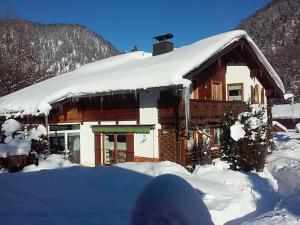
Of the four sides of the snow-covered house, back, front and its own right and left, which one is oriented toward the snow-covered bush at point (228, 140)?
front

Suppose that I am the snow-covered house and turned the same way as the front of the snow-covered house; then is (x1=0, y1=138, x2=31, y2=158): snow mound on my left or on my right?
on my right

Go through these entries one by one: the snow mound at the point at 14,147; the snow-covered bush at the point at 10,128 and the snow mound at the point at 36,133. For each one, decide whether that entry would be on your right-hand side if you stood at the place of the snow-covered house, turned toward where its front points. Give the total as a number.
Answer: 3

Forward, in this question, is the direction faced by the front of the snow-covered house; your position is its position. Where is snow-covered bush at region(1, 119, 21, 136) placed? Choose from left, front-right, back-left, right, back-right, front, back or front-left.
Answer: right

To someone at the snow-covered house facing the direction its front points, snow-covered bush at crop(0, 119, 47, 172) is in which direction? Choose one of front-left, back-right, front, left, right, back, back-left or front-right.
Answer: right

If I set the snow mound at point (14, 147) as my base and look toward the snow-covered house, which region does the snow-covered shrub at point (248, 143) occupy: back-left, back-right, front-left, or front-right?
front-right

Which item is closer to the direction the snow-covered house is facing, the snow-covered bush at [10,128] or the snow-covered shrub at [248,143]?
the snow-covered shrub

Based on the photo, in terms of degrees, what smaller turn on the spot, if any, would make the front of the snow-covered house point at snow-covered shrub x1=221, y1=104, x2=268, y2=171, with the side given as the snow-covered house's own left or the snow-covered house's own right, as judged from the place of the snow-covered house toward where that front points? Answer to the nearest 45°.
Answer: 0° — it already faces it

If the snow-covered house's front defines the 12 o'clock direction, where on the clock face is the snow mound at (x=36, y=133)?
The snow mound is roughly at 3 o'clock from the snow-covered house.
